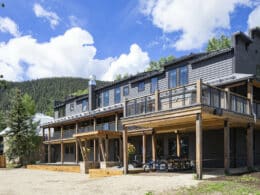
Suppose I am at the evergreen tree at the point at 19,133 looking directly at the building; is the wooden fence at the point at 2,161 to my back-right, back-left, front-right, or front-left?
back-right

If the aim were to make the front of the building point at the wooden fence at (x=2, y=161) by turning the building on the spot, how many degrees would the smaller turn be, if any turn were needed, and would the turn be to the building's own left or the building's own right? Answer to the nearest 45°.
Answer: approximately 90° to the building's own right

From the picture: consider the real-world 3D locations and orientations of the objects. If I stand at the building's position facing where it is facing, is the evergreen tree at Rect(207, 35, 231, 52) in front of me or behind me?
behind

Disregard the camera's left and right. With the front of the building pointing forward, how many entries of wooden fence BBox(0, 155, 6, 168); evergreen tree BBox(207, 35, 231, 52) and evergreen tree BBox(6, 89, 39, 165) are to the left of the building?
0

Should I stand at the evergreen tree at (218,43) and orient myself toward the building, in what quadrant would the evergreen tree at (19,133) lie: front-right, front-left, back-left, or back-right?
front-right

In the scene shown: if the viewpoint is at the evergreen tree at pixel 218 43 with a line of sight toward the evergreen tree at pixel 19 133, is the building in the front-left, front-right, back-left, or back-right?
front-left

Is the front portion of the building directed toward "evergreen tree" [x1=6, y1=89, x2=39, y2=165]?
no
